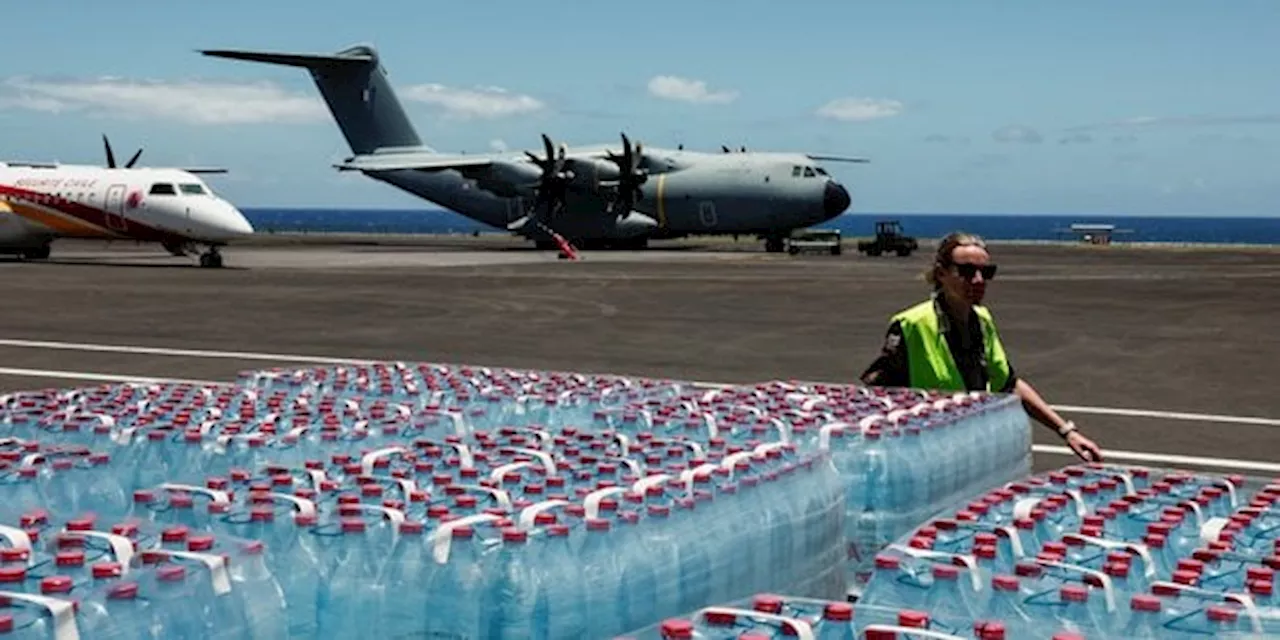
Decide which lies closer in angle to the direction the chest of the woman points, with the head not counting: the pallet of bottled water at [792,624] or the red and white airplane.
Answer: the pallet of bottled water

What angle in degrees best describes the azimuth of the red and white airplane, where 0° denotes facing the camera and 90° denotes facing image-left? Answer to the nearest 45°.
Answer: approximately 270°

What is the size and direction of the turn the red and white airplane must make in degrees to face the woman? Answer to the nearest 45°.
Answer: approximately 90° to its right

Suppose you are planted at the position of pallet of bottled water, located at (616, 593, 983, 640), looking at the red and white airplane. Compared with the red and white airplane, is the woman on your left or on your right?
right

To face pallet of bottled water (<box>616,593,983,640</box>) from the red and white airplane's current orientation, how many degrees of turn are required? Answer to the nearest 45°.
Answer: approximately 90° to its right

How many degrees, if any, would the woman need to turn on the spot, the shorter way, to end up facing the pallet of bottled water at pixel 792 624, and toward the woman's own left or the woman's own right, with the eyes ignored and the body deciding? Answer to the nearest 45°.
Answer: approximately 45° to the woman's own right

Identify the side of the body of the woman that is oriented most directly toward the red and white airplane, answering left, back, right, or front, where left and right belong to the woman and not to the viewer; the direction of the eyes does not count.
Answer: back

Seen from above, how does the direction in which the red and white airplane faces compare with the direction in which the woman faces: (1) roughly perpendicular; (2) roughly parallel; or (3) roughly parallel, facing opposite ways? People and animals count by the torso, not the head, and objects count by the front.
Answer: roughly perpendicular
